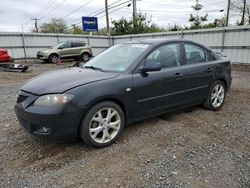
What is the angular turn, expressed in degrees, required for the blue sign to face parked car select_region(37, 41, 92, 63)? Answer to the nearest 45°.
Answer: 0° — it already faces it

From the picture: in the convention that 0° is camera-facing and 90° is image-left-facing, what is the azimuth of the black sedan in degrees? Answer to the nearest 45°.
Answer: approximately 45°

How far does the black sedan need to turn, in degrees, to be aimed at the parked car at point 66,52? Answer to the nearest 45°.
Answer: approximately 135° to its right

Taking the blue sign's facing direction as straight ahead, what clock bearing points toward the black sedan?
The black sedan is roughly at 12 o'clock from the blue sign.

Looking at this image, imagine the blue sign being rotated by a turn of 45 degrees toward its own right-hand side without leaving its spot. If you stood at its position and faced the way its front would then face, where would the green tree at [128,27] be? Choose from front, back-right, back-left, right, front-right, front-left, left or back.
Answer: back

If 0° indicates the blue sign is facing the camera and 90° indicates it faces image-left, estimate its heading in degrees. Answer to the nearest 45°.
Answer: approximately 0°

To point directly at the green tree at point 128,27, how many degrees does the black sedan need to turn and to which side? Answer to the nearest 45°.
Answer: approximately 135° to its right

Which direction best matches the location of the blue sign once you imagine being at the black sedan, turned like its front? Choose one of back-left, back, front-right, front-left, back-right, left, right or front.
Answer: back-right

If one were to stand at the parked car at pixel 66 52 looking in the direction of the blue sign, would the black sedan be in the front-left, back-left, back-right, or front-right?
back-right
